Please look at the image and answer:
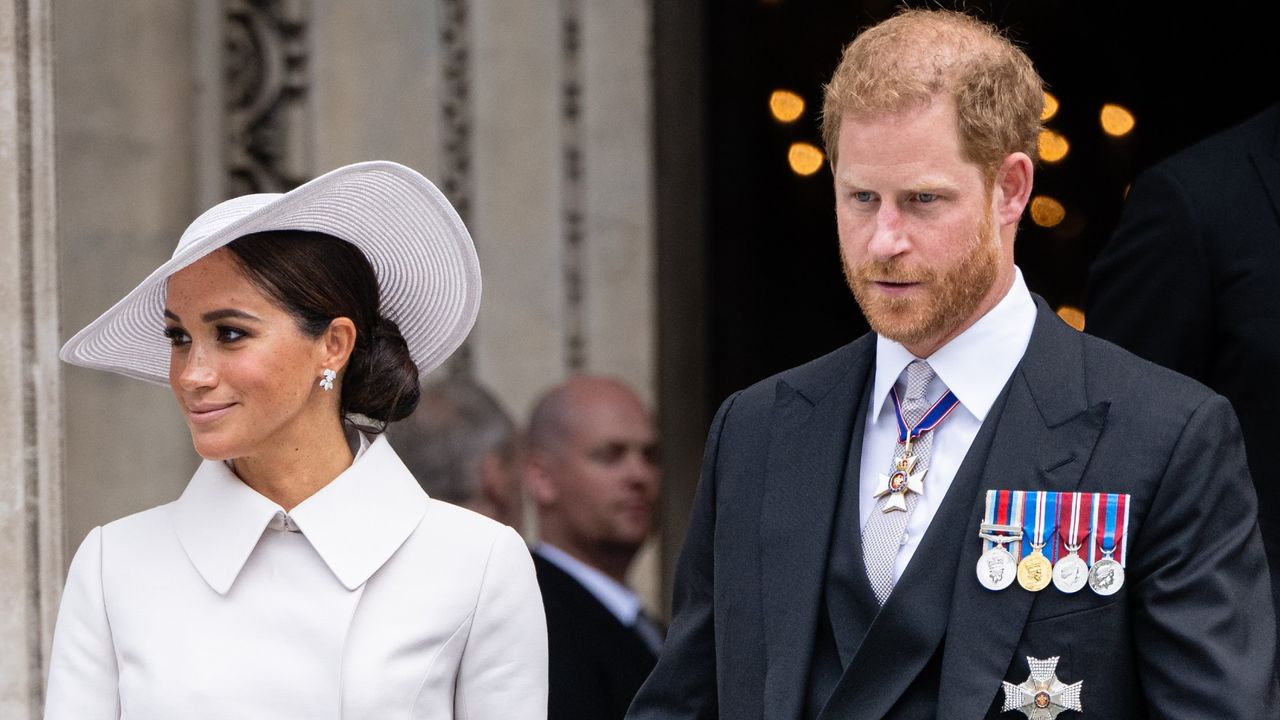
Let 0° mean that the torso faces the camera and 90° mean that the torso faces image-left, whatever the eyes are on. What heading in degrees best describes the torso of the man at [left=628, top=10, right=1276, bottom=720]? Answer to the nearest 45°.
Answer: approximately 45°

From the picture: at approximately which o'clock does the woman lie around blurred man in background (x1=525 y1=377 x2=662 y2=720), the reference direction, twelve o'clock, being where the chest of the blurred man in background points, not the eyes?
The woman is roughly at 2 o'clock from the blurred man in background.

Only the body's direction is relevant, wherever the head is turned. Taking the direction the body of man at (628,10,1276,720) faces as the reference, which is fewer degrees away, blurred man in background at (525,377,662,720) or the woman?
the woman

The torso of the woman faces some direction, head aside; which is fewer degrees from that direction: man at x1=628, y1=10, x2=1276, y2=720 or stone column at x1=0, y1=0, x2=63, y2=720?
the man

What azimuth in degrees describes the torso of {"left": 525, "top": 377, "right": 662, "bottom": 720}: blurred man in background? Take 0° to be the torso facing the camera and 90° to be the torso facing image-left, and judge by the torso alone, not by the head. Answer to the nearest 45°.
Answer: approximately 315°

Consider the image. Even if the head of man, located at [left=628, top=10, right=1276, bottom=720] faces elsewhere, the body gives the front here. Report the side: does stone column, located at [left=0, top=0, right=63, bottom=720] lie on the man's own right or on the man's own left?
on the man's own right

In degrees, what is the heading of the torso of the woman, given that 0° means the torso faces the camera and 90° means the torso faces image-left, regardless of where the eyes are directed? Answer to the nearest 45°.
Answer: approximately 0°

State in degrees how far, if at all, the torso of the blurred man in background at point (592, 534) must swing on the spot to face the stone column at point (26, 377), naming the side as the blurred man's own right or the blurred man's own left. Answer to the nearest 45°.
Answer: approximately 90° to the blurred man's own right

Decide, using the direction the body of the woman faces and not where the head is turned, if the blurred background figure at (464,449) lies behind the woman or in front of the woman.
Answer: behind

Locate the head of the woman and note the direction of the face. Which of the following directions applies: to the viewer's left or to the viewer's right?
to the viewer's left

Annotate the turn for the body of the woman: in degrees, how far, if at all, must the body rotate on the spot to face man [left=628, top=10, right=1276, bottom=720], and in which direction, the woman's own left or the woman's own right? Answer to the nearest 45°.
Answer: approximately 90° to the woman's own left
